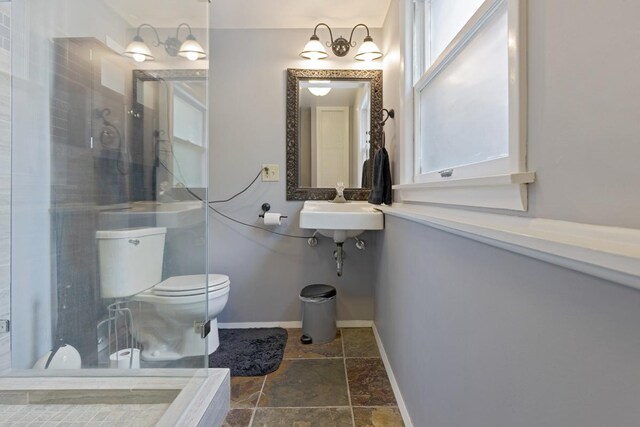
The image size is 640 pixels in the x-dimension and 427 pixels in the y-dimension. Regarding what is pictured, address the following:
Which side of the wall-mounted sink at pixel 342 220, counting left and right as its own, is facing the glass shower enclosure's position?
right

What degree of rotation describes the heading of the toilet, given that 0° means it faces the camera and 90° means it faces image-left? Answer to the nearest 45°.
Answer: approximately 315°
